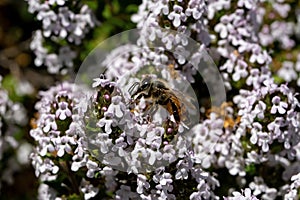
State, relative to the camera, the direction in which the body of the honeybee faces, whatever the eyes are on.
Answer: to the viewer's left

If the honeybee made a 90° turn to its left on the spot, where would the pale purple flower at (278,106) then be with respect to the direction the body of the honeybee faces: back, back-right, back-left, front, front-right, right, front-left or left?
left
